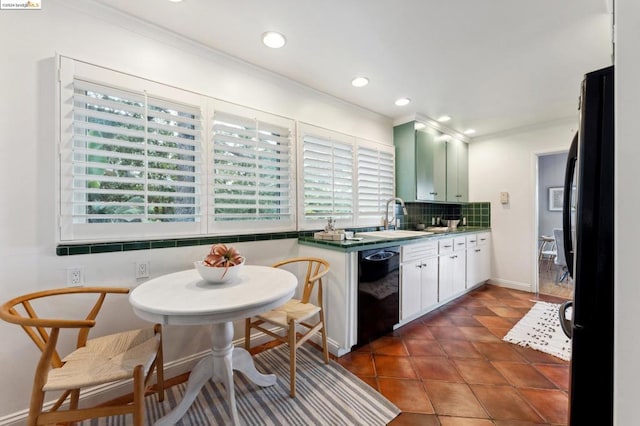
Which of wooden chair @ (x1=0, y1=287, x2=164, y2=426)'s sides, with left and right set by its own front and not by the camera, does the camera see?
right

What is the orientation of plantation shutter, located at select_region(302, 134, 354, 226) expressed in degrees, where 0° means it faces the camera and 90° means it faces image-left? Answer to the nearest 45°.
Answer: approximately 315°

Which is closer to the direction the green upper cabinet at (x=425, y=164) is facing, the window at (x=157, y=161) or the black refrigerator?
the black refrigerator

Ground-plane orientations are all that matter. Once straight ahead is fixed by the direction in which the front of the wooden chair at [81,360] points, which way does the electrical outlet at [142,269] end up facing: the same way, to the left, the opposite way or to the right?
to the right

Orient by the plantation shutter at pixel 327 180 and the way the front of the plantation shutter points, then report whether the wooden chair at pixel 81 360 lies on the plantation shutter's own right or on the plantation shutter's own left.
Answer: on the plantation shutter's own right

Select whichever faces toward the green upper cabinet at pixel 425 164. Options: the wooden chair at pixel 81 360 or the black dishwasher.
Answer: the wooden chair

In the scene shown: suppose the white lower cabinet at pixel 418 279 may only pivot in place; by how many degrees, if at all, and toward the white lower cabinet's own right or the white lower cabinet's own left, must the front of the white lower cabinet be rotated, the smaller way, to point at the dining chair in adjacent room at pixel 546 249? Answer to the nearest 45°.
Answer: approximately 90° to the white lower cabinet's own left

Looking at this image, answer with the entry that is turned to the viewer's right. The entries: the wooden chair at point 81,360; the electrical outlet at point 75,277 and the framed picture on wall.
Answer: the wooden chair

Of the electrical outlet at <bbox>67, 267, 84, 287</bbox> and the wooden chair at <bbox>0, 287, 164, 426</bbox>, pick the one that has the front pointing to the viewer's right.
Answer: the wooden chair

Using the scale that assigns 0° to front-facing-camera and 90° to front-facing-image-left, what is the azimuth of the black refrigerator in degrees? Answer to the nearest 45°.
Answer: approximately 90°
